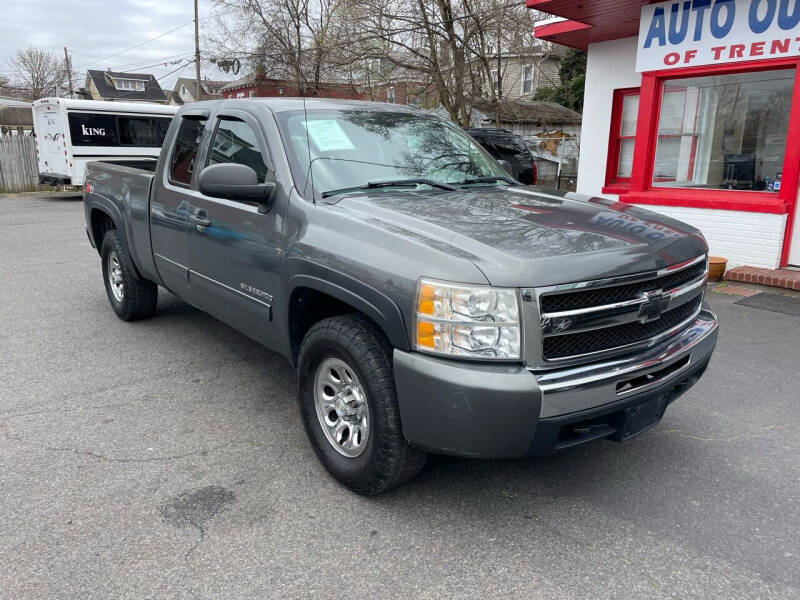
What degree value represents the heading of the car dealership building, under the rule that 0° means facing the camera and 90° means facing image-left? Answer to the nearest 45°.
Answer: approximately 45°

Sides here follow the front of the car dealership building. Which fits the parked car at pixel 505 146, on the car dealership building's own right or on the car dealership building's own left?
on the car dealership building's own right

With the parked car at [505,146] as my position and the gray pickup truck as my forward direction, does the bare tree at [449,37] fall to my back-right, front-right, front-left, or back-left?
back-right

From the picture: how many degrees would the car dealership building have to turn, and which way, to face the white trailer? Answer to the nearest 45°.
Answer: approximately 45° to its right

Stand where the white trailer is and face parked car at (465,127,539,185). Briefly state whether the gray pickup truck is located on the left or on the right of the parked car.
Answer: right

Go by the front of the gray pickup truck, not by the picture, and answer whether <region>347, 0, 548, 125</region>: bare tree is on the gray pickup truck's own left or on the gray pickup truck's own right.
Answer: on the gray pickup truck's own left

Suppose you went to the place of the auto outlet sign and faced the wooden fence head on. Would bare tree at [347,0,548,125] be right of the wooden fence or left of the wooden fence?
right

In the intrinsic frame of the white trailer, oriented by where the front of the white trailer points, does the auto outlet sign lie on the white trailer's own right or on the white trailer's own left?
on the white trailer's own right

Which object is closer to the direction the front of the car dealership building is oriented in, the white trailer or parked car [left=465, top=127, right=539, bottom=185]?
the white trailer

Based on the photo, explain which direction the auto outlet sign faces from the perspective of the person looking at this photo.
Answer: facing the viewer and to the left of the viewer

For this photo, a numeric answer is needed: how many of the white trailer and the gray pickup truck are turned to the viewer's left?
0

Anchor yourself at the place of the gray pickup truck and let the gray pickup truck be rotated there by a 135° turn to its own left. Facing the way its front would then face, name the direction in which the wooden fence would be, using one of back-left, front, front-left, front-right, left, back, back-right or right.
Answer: front-left

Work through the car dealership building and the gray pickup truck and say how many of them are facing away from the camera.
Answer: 0
